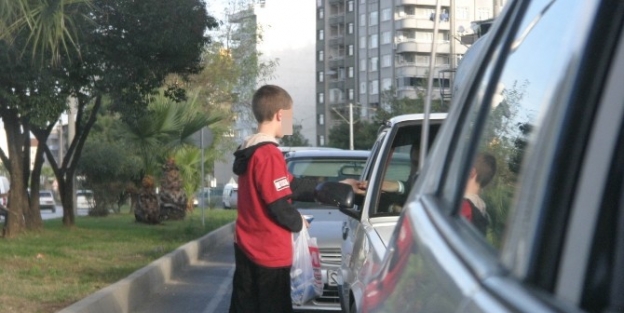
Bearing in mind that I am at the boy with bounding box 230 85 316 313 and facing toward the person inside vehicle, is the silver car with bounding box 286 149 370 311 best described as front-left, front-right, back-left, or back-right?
front-left

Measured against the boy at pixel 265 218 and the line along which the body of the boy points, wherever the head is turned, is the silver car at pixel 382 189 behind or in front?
in front

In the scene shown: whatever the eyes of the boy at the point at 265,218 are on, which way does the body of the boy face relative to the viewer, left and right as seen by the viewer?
facing away from the viewer and to the right of the viewer

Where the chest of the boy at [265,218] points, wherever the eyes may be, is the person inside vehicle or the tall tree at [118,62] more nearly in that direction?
the person inside vehicle
